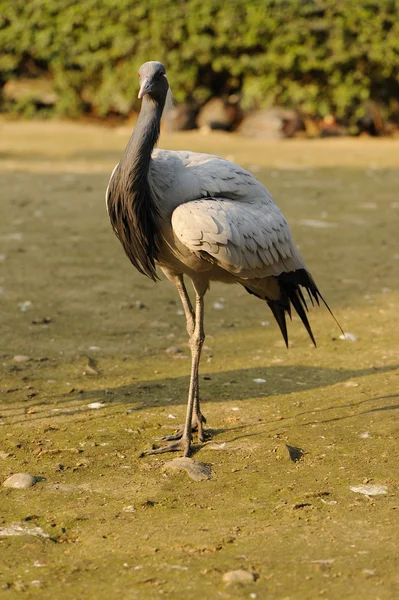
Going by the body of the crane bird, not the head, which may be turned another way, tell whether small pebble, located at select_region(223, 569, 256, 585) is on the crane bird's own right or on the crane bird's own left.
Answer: on the crane bird's own left

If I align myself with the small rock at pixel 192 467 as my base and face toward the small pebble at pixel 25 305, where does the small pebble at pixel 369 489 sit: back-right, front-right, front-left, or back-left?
back-right

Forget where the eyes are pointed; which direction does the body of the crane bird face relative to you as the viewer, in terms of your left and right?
facing the viewer and to the left of the viewer

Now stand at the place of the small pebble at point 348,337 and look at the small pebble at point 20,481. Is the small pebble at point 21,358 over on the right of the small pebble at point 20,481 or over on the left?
right

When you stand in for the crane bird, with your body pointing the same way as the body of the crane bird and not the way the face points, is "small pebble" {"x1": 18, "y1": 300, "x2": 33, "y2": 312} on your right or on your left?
on your right

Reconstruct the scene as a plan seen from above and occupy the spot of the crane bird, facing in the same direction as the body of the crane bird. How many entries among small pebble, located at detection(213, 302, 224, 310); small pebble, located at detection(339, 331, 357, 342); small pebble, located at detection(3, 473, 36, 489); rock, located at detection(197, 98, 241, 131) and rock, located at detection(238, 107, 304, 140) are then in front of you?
1

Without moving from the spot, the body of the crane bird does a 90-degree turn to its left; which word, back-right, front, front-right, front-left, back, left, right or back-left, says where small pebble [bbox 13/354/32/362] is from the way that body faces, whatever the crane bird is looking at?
back

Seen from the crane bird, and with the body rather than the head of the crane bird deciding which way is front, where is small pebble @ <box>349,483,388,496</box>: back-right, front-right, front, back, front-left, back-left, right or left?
left

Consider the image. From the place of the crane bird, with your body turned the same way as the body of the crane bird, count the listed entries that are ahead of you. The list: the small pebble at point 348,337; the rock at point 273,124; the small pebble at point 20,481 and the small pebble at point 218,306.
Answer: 1

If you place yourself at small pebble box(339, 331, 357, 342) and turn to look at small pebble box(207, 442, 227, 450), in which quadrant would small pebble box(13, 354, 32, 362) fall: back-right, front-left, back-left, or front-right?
front-right

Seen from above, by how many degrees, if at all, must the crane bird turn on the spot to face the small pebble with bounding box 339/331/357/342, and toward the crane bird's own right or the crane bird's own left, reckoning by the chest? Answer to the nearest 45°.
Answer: approximately 180°

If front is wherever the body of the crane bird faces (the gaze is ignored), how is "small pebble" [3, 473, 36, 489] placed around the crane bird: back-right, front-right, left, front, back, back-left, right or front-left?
front

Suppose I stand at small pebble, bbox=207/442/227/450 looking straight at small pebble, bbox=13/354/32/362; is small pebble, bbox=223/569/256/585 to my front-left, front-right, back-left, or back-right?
back-left

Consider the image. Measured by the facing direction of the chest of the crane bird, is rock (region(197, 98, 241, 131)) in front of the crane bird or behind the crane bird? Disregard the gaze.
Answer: behind

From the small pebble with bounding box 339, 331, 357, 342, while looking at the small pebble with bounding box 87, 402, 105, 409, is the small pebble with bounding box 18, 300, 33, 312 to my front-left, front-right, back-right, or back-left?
front-right
